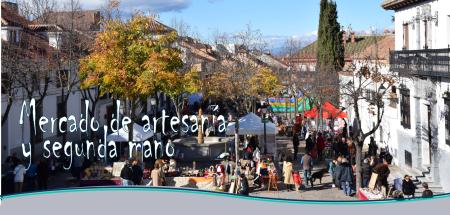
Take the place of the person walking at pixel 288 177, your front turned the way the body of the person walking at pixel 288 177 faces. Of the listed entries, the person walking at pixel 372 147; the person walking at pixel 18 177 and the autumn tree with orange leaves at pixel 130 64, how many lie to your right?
1

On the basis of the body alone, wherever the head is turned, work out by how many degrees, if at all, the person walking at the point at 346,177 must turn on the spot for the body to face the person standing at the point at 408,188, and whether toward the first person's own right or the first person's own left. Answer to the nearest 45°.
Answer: approximately 135° to the first person's own right

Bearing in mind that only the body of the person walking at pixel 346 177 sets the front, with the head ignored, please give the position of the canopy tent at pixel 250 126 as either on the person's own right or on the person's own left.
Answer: on the person's own left

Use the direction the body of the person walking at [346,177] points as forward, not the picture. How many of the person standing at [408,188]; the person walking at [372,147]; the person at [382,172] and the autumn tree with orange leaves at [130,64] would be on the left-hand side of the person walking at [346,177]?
1

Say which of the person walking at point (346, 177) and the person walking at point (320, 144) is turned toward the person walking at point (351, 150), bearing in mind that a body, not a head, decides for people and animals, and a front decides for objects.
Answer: the person walking at point (346, 177)

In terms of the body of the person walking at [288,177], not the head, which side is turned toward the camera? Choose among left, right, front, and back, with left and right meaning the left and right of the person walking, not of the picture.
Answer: back

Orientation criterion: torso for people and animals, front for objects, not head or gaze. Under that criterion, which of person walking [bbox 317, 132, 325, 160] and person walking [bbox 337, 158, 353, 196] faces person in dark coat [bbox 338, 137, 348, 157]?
person walking [bbox 337, 158, 353, 196]

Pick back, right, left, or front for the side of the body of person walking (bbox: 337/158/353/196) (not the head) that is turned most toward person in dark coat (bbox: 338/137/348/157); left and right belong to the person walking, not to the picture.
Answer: front

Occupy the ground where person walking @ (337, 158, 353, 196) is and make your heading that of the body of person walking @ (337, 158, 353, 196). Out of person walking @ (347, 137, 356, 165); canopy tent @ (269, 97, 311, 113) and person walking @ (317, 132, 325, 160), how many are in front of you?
3

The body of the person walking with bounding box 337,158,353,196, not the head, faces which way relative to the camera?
away from the camera

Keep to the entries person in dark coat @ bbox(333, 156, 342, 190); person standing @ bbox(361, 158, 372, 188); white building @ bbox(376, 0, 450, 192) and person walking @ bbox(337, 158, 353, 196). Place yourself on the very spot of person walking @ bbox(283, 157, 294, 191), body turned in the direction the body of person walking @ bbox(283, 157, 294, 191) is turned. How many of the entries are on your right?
4
